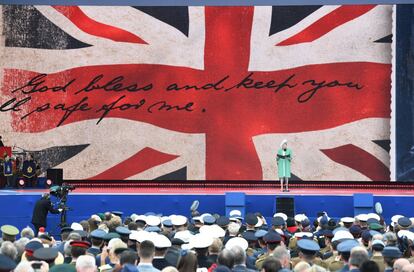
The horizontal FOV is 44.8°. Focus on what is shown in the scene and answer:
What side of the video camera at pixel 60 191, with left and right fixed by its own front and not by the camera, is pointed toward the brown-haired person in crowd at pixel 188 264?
right

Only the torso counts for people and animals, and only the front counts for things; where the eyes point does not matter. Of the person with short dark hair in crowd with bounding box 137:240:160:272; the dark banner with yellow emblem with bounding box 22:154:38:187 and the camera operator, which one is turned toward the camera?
the dark banner with yellow emblem with bounding box 22:154:38:187

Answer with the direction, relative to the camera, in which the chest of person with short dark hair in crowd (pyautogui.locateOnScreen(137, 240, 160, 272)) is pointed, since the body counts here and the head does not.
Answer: away from the camera

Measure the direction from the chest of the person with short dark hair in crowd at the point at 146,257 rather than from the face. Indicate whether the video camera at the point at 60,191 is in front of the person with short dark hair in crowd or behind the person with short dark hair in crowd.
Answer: in front

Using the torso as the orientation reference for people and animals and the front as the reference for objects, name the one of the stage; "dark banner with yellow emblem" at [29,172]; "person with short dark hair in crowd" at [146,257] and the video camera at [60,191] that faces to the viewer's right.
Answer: the video camera

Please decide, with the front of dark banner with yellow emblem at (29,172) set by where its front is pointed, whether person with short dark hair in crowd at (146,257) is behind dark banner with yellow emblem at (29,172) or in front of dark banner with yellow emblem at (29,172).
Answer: in front

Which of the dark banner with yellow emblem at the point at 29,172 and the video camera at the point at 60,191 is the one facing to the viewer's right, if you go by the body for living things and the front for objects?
the video camera

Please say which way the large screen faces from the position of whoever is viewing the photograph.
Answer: facing the viewer

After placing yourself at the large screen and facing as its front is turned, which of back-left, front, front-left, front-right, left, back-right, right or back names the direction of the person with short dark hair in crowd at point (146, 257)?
front

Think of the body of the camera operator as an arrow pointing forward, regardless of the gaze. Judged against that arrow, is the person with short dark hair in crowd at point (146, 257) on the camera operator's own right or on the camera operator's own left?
on the camera operator's own right

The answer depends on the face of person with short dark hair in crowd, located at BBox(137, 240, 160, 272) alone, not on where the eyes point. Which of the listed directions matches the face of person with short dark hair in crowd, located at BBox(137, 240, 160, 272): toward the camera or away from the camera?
away from the camera

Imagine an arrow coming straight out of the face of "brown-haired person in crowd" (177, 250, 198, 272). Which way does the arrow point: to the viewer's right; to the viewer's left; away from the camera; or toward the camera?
away from the camera

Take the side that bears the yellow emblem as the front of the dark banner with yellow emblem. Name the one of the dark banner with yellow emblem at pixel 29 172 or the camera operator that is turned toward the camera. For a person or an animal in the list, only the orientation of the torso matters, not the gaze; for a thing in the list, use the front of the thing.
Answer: the dark banner with yellow emblem
